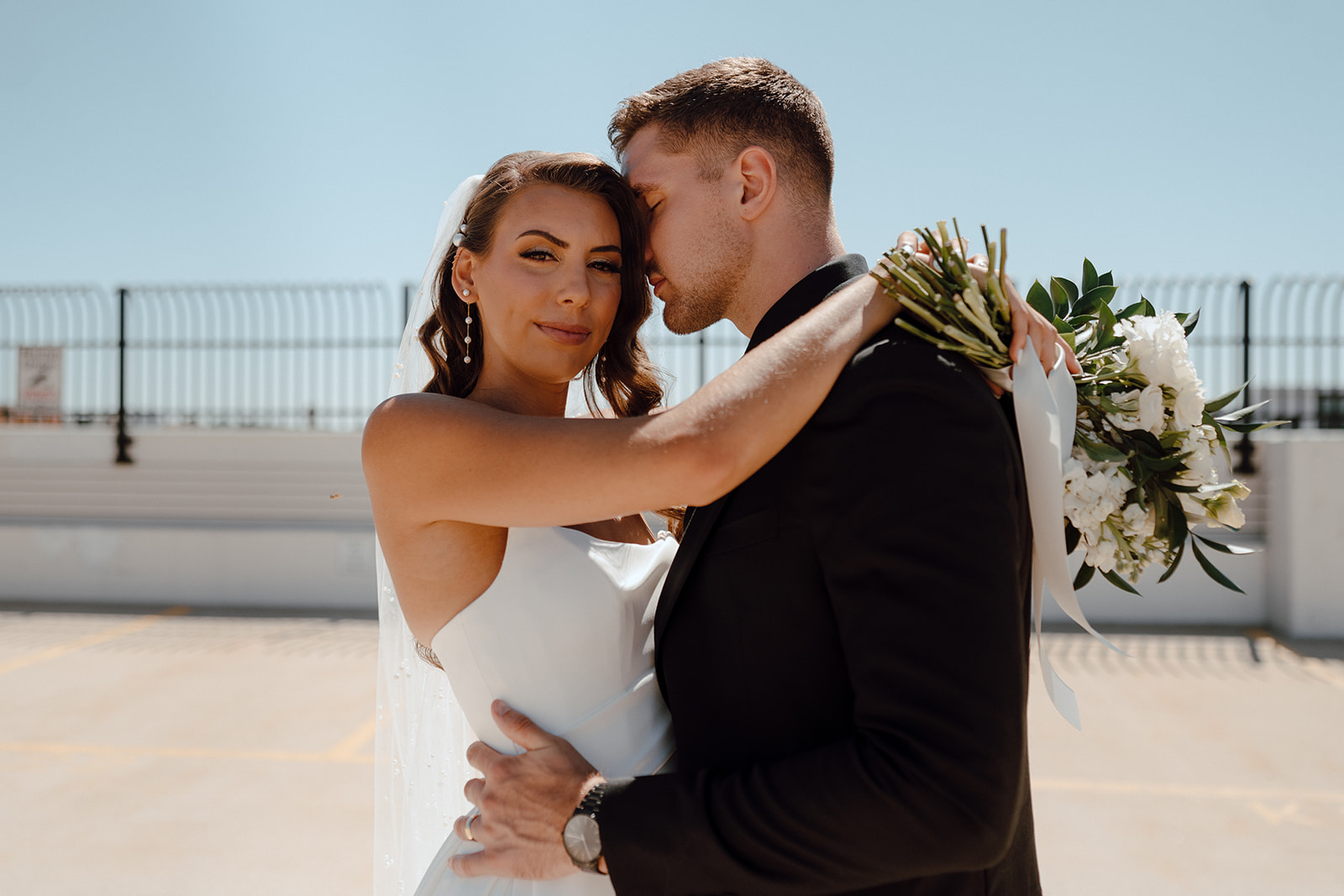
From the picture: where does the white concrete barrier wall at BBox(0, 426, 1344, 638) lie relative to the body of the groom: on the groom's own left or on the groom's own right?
on the groom's own right

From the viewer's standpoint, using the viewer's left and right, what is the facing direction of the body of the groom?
facing to the left of the viewer

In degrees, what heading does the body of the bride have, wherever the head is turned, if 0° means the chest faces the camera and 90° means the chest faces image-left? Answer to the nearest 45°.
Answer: approximately 315°

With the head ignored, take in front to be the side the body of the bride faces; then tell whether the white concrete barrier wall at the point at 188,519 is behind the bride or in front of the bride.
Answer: behind

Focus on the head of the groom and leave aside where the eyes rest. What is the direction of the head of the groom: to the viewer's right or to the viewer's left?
to the viewer's left
